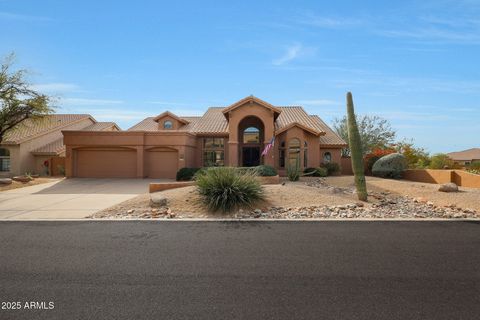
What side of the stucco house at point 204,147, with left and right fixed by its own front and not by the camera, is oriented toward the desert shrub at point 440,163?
left

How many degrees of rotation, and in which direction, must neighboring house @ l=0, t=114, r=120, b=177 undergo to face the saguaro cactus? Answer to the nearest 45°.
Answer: approximately 45° to its left

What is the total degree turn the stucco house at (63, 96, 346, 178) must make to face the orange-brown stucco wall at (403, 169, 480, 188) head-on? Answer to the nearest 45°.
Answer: approximately 45° to its left

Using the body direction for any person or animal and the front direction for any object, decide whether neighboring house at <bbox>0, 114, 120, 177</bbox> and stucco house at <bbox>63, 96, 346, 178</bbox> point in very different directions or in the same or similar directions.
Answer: same or similar directions

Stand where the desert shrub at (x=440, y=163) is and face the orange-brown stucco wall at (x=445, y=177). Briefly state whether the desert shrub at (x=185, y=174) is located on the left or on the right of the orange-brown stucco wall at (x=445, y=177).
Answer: right

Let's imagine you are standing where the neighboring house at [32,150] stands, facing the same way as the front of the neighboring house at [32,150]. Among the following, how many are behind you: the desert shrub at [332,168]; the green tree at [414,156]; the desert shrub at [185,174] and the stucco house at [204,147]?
0

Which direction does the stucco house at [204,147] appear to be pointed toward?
toward the camera

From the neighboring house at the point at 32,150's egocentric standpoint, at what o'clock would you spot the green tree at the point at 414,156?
The green tree is roughly at 10 o'clock from the neighboring house.

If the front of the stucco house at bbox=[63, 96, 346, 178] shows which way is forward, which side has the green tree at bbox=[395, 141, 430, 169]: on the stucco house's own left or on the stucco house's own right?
on the stucco house's own left

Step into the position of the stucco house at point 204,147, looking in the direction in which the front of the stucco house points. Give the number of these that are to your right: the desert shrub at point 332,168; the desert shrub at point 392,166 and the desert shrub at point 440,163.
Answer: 0

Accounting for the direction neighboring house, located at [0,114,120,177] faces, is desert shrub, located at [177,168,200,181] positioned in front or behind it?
in front

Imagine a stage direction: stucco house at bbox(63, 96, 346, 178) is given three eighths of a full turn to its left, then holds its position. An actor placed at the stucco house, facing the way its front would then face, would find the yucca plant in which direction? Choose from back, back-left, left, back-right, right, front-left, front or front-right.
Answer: back-right

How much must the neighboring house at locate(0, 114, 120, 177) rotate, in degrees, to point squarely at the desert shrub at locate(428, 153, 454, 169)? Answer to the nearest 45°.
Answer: approximately 45° to its left

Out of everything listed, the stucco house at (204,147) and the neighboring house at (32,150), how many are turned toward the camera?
2

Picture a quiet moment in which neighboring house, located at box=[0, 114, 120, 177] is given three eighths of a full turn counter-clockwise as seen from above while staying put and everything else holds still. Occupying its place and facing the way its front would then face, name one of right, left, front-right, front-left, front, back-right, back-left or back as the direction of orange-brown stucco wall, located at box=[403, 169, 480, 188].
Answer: right

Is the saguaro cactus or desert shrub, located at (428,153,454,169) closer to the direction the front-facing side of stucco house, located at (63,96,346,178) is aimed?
the saguaro cactus
